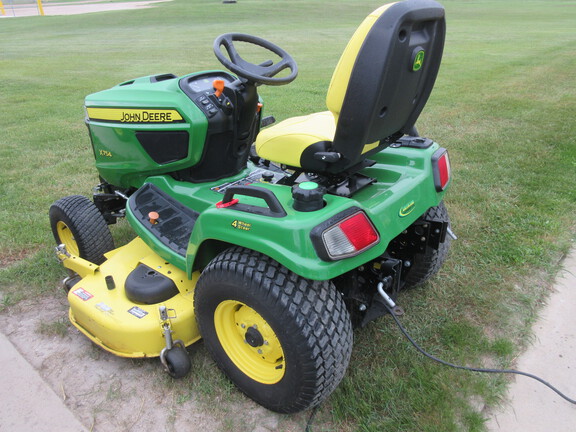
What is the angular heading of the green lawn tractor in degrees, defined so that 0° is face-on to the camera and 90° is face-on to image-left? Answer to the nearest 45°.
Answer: approximately 135°
